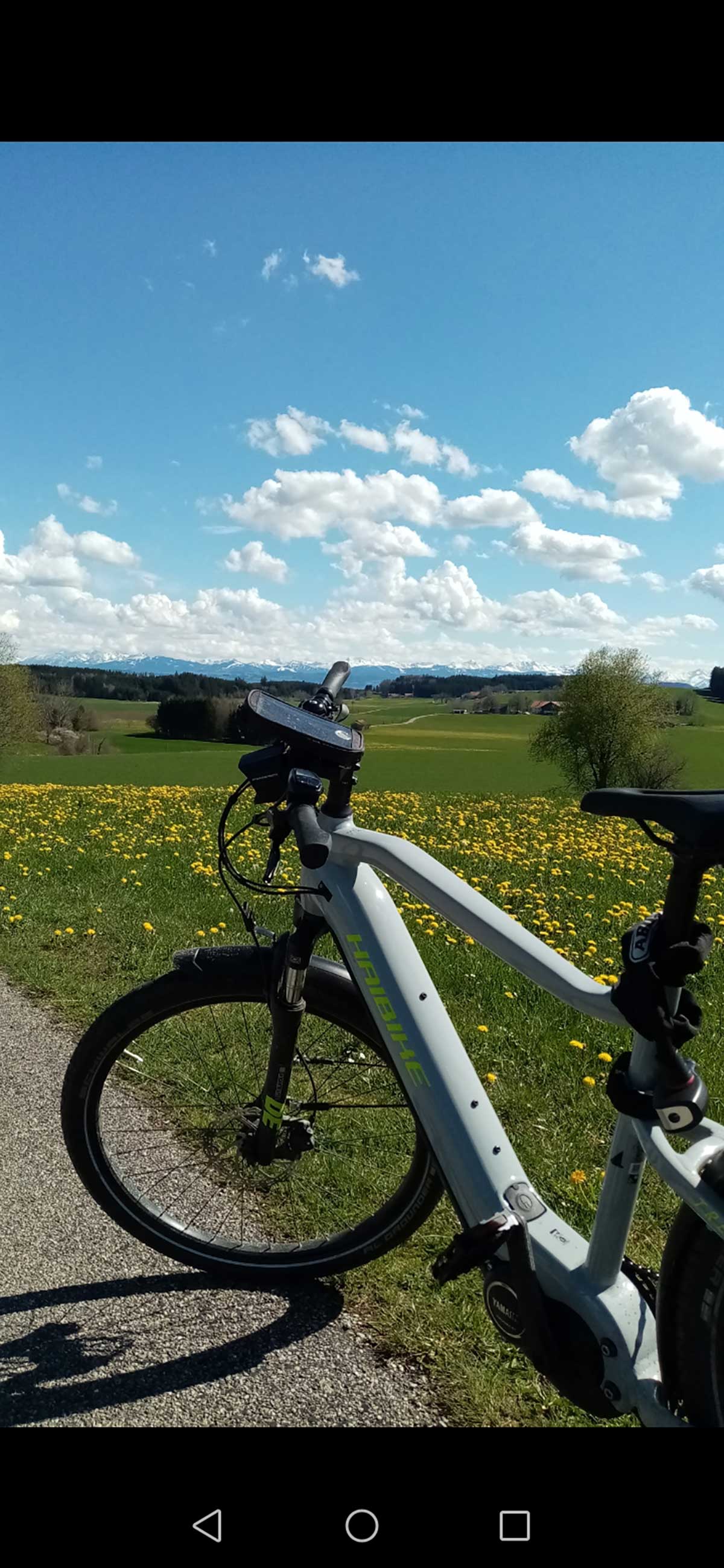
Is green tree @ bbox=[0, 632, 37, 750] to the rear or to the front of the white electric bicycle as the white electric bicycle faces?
to the front

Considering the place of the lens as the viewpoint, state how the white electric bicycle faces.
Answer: facing away from the viewer and to the left of the viewer

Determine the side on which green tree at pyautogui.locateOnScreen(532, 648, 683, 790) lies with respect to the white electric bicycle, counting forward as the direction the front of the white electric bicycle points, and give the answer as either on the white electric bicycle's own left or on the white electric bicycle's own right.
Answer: on the white electric bicycle's own right
